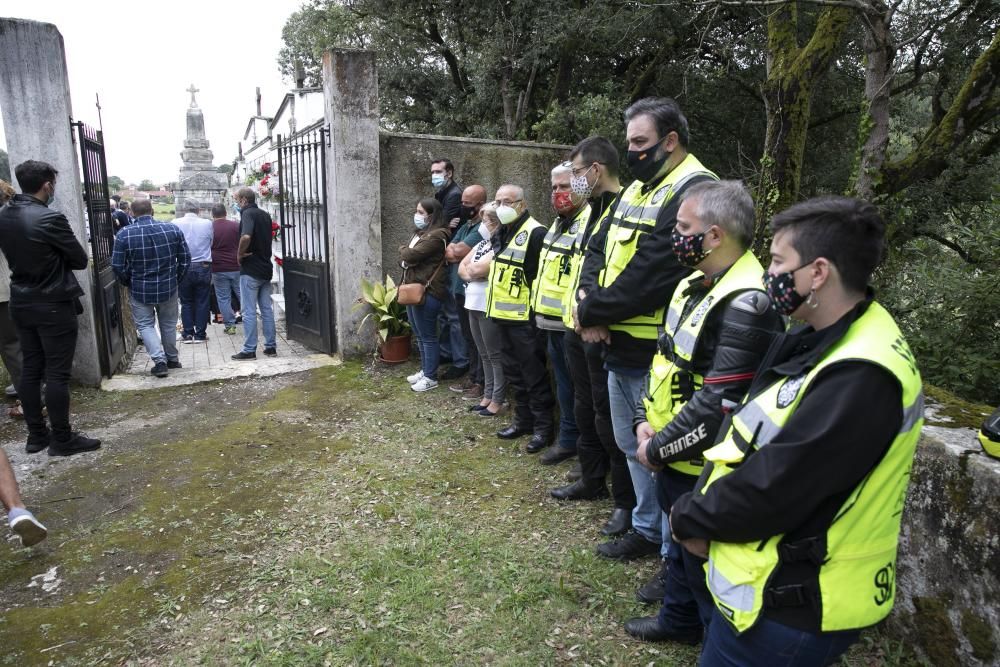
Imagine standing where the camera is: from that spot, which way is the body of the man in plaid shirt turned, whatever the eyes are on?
away from the camera

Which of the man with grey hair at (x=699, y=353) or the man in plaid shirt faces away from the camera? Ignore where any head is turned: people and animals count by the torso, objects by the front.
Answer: the man in plaid shirt

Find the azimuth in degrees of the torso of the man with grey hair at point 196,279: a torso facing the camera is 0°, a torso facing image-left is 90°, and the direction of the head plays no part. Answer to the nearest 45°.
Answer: approximately 180°

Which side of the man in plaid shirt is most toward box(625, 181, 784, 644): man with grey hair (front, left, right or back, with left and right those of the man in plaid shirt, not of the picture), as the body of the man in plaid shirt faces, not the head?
back

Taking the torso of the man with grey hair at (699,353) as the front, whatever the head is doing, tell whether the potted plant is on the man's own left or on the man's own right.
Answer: on the man's own right

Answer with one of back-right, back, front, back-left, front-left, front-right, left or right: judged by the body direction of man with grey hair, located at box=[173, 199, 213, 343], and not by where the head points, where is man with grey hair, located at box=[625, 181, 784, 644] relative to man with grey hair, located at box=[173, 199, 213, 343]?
back

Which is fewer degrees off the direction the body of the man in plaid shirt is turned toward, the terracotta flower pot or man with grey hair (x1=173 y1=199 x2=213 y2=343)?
the man with grey hair

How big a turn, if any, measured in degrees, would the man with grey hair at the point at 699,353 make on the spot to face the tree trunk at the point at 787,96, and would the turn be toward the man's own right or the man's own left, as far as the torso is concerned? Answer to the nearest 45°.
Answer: approximately 90° to the man's own right

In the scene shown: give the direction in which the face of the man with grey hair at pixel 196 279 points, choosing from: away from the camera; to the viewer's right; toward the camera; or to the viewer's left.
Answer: away from the camera

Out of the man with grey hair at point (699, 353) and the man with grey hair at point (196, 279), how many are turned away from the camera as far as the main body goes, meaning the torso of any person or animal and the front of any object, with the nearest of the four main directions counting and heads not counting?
1

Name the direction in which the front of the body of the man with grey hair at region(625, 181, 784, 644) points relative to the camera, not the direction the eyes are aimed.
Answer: to the viewer's left

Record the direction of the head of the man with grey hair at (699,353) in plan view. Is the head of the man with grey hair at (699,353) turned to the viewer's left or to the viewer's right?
to the viewer's left

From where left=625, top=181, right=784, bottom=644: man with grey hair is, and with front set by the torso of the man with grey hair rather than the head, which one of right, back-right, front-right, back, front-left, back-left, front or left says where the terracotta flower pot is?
front-right
